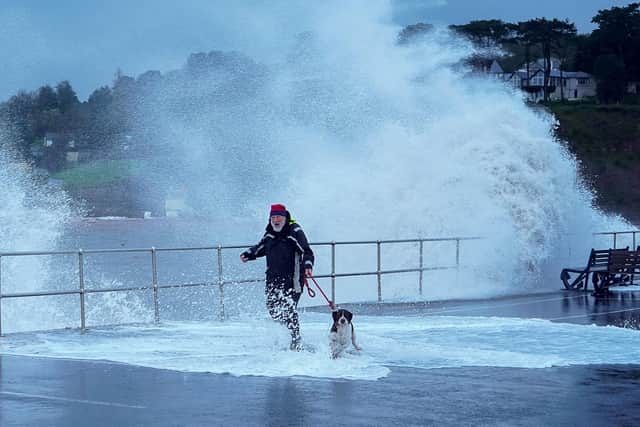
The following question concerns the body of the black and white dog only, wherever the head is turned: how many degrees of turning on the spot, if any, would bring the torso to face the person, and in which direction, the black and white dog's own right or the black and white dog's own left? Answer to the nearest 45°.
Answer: approximately 135° to the black and white dog's own right

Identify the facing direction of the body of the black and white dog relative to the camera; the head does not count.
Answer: toward the camera

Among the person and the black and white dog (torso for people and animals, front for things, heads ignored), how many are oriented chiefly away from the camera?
0

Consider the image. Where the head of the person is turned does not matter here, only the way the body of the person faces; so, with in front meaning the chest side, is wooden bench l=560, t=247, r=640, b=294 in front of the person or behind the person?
behind

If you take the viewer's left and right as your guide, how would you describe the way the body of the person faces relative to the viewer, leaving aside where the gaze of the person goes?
facing the viewer and to the left of the viewer

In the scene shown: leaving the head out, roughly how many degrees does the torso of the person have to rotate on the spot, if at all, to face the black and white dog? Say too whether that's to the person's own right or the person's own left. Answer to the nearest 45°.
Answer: approximately 90° to the person's own left
